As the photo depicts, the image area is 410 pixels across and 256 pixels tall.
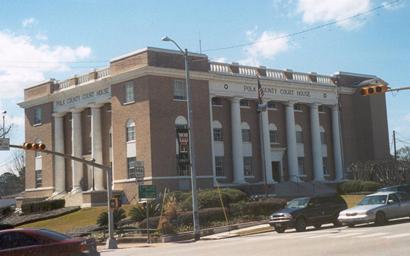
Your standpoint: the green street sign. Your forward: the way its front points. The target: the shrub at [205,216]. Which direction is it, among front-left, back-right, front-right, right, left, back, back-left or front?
back-left

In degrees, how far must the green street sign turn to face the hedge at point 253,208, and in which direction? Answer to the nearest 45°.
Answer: approximately 135° to its left

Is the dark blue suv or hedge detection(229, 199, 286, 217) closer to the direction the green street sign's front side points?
the dark blue suv

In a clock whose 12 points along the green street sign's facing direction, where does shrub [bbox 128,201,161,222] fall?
The shrub is roughly at 6 o'clock from the green street sign.

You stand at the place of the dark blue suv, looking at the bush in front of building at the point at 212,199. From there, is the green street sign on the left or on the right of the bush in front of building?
left
